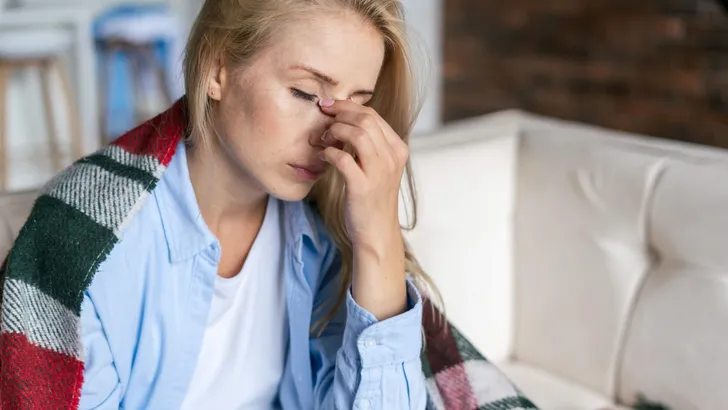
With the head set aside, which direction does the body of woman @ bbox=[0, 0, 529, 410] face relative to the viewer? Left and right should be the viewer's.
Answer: facing the viewer and to the right of the viewer

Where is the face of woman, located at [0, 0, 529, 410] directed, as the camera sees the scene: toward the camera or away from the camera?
toward the camera

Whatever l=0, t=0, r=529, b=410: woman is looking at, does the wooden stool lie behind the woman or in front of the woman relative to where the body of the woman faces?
behind
